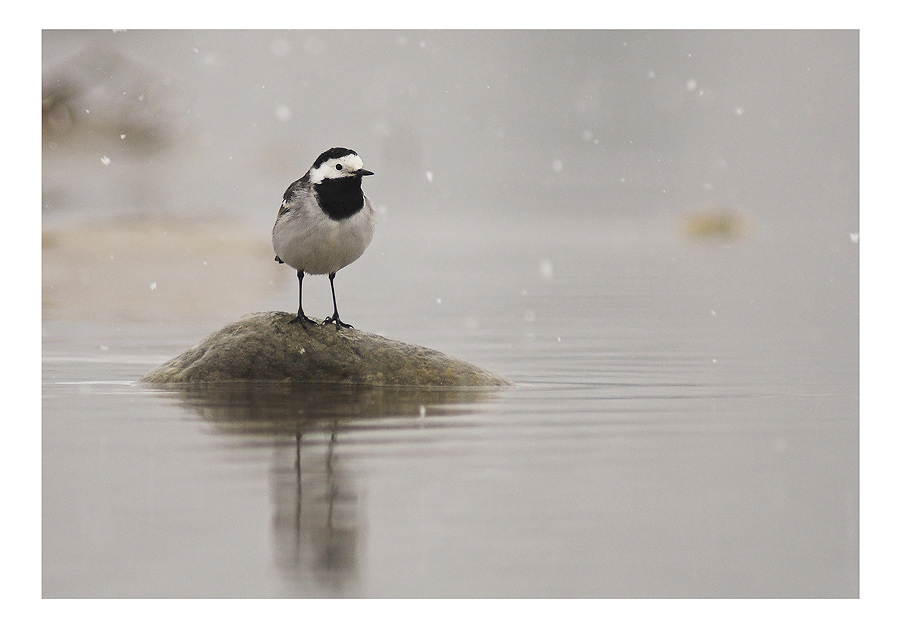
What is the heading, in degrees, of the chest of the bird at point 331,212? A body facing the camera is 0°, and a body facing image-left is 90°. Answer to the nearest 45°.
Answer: approximately 315°
